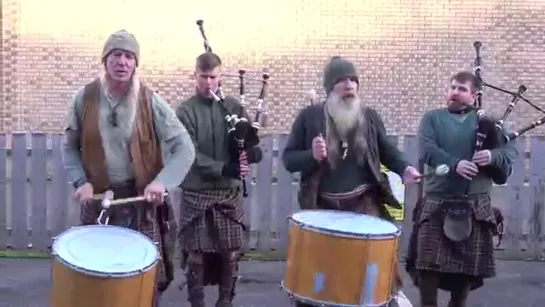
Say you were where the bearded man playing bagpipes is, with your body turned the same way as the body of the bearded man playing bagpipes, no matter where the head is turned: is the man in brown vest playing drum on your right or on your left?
on your right

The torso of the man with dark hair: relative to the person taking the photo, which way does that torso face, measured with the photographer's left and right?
facing the viewer and to the right of the viewer

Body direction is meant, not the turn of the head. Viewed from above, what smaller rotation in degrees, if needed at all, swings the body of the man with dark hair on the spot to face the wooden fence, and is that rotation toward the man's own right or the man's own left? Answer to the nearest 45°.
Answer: approximately 135° to the man's own left

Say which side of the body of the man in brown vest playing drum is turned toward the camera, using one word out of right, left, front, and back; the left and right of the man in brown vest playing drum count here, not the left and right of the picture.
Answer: front

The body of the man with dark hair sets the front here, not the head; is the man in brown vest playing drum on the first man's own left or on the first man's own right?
on the first man's own right

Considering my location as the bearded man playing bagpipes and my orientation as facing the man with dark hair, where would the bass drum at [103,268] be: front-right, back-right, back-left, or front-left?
front-left

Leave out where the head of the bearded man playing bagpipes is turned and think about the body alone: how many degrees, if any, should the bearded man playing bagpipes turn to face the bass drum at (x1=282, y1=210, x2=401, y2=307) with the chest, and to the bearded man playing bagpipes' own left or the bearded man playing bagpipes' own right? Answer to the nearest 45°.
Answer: approximately 45° to the bearded man playing bagpipes' own right

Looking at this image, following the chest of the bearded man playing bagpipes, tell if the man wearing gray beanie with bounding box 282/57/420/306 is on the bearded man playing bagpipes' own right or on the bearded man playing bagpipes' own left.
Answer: on the bearded man playing bagpipes' own right

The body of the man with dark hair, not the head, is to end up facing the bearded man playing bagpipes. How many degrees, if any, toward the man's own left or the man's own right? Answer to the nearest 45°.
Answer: approximately 45° to the man's own left

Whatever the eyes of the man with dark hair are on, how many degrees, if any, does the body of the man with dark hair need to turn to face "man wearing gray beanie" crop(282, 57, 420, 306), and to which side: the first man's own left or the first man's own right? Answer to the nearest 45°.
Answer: approximately 45° to the first man's own left

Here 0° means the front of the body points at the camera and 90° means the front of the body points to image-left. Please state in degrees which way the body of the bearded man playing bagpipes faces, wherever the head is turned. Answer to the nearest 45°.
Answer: approximately 0°

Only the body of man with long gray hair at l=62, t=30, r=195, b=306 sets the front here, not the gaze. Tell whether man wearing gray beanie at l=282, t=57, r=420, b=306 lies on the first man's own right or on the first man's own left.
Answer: on the first man's own left

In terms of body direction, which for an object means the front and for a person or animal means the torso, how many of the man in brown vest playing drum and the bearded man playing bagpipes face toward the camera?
2
